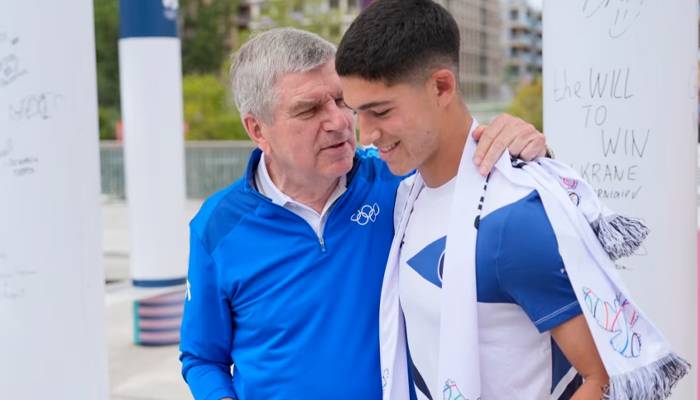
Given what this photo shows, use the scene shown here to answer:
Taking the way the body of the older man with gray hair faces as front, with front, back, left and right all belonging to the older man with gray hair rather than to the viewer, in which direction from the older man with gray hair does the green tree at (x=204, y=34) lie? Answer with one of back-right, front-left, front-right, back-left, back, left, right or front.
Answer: back-left

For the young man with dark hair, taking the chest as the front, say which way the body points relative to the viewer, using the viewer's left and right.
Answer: facing the viewer and to the left of the viewer

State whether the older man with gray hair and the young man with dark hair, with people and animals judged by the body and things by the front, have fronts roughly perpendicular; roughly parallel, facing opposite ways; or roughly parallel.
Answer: roughly perpendicular

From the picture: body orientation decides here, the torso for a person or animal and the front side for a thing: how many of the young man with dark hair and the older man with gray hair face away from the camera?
0

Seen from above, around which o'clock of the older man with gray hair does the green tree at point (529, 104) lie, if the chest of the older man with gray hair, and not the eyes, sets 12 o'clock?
The green tree is roughly at 8 o'clock from the older man with gray hair.

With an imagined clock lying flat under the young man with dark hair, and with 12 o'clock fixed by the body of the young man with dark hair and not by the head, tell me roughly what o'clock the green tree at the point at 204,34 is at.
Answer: The green tree is roughly at 4 o'clock from the young man with dark hair.

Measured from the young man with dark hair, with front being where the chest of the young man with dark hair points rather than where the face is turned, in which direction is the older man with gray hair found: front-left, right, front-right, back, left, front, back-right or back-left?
right

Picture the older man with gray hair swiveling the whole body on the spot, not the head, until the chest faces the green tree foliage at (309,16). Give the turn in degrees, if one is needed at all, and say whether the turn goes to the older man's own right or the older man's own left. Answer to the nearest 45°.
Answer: approximately 135° to the older man's own left

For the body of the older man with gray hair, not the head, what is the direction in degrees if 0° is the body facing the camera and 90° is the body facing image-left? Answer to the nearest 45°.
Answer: approximately 315°

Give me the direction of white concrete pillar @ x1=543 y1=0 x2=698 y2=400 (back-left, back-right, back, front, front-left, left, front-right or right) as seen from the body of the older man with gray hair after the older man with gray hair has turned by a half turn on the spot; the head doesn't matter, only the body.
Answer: right

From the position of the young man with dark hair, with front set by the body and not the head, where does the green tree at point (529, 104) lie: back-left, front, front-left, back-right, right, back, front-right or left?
back-right

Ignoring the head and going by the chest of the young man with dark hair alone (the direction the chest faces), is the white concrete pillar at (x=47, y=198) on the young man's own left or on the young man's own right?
on the young man's own right
